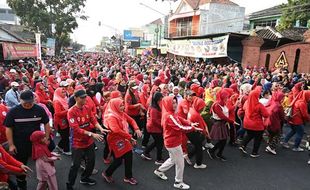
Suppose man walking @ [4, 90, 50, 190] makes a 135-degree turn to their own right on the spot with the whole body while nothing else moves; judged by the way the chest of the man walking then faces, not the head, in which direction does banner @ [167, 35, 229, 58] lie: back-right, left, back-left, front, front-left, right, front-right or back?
right

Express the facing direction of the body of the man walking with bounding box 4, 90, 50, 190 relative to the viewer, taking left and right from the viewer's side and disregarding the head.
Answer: facing the viewer

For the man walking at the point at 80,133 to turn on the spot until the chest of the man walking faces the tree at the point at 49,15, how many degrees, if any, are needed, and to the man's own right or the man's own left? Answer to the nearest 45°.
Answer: approximately 135° to the man's own left

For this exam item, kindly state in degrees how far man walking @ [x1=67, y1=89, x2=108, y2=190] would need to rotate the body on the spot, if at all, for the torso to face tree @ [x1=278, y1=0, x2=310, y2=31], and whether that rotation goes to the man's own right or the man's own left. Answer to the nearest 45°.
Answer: approximately 90° to the man's own left

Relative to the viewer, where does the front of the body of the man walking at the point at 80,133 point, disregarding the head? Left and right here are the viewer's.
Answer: facing the viewer and to the right of the viewer

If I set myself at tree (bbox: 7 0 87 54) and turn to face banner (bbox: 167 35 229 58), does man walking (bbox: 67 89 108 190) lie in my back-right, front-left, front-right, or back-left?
front-right

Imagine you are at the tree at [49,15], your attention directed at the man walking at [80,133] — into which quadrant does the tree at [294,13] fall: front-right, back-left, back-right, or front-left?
front-left

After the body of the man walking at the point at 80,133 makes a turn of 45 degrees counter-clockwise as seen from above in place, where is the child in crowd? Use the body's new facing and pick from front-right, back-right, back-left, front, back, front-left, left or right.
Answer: back-right

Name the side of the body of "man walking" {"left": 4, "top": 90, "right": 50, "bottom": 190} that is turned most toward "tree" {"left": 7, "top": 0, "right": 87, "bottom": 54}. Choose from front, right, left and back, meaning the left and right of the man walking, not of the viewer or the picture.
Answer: back

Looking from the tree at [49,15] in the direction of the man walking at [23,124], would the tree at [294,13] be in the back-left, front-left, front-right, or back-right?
front-left

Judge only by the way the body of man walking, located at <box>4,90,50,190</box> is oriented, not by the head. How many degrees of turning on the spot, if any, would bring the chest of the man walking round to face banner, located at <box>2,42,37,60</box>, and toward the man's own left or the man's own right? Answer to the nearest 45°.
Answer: approximately 180°
